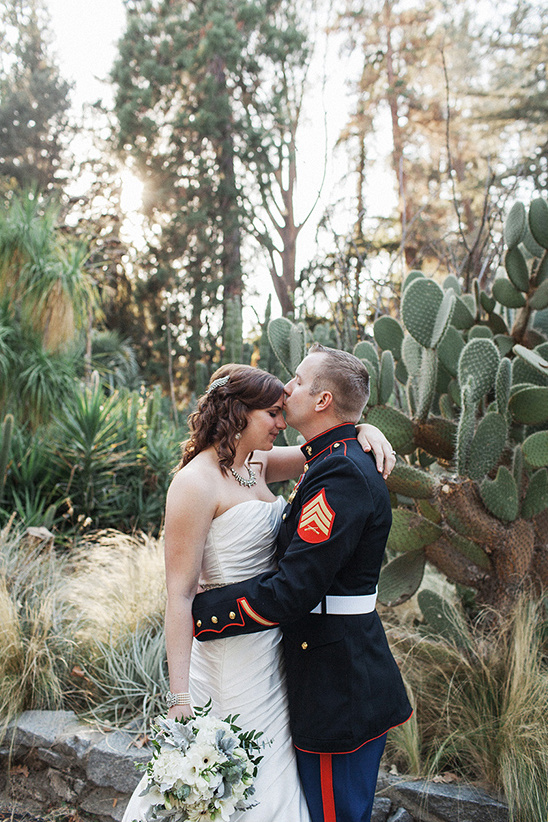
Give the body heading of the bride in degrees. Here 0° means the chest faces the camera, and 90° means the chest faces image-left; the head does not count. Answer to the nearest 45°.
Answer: approximately 315°

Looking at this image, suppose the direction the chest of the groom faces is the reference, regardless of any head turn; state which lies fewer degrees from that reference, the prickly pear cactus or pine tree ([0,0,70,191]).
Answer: the pine tree

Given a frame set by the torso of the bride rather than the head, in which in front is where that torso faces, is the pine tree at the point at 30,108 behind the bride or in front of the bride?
behind

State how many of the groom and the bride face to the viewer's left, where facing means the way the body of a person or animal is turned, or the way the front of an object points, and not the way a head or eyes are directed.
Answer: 1

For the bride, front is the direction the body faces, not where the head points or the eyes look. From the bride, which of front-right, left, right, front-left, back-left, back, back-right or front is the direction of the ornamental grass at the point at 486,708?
left

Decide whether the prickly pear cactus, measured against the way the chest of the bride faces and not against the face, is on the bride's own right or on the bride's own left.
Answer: on the bride's own left

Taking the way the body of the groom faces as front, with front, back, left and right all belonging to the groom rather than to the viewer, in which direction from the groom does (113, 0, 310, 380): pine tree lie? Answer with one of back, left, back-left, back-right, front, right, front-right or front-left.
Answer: right

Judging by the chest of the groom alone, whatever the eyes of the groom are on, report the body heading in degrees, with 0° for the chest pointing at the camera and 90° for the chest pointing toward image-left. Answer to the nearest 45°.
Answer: approximately 90°

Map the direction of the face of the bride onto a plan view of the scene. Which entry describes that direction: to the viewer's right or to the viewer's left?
to the viewer's right

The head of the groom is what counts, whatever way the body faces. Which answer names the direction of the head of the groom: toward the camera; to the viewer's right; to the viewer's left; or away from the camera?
to the viewer's left
